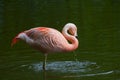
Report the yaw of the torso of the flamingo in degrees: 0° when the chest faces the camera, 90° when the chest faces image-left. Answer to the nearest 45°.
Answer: approximately 270°
